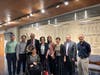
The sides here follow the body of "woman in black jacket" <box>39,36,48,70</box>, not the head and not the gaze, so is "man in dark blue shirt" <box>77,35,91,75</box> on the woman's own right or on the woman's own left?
on the woman's own left

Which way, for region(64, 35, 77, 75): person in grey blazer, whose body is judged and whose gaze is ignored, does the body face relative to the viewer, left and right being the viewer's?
facing the viewer and to the left of the viewer

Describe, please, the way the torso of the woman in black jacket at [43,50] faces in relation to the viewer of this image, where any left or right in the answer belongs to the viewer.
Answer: facing the viewer

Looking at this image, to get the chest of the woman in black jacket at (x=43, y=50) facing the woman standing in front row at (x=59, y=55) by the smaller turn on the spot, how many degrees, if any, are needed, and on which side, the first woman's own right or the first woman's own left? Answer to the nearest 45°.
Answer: approximately 90° to the first woman's own left

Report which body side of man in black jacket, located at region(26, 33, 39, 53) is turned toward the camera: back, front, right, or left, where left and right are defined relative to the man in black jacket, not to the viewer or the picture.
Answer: front

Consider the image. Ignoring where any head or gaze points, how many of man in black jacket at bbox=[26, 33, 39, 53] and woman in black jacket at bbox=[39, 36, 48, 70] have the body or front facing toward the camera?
2

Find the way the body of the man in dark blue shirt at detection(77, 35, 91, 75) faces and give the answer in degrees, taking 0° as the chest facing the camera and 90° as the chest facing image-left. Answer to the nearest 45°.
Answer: approximately 45°

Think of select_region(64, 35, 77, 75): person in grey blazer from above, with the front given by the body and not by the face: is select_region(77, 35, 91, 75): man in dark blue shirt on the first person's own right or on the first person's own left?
on the first person's own left

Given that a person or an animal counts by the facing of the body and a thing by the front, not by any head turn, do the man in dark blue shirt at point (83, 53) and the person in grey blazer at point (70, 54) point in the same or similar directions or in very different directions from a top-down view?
same or similar directions

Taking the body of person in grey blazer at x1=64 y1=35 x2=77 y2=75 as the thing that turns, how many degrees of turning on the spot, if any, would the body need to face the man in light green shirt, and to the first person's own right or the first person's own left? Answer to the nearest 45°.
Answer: approximately 45° to the first person's own right
